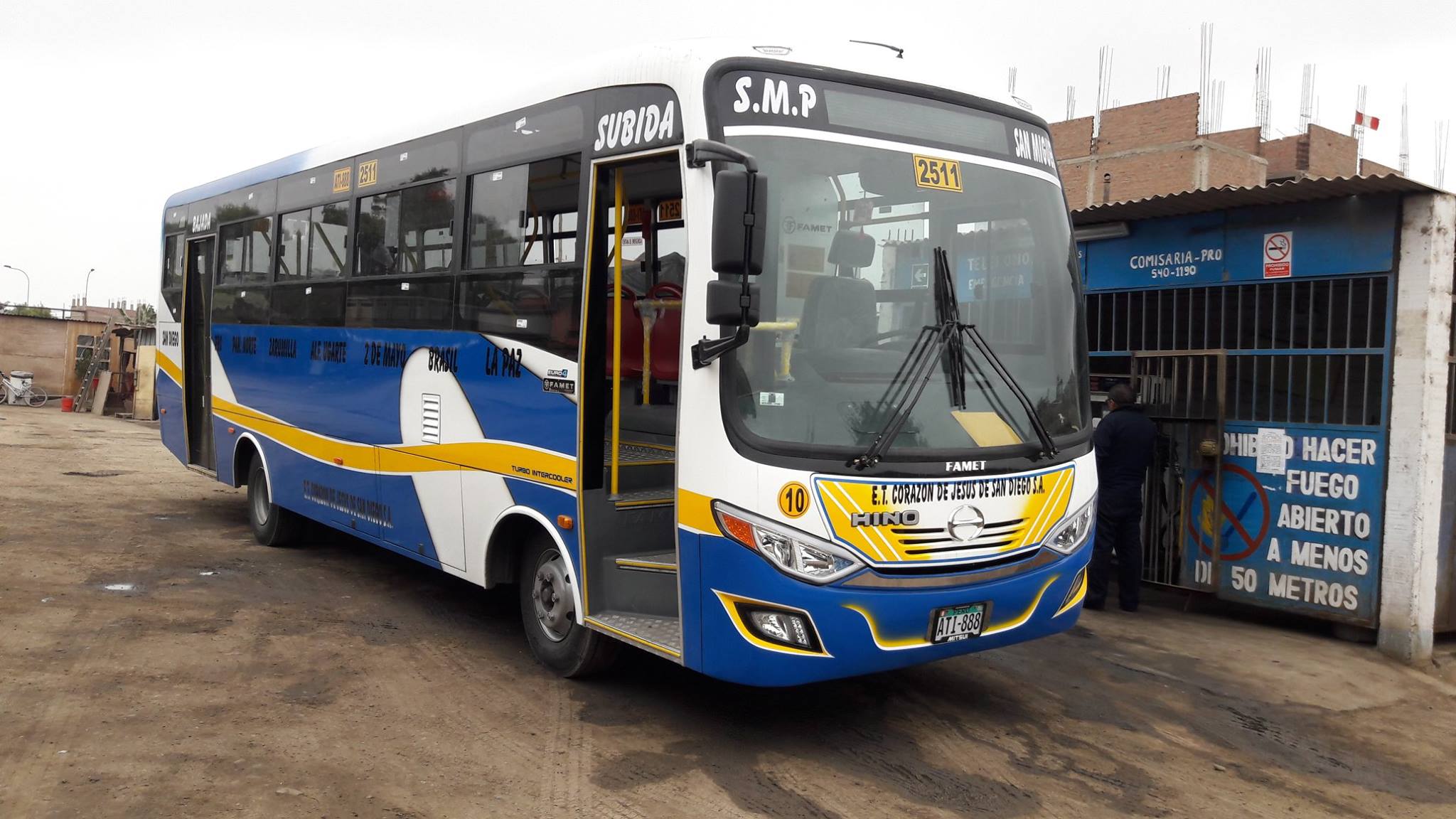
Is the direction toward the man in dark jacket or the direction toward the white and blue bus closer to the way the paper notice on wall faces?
the white and blue bus

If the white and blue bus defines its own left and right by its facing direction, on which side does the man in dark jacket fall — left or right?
on its left

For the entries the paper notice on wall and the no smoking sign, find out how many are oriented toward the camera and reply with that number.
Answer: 2

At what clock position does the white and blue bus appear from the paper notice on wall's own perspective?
The white and blue bus is roughly at 1 o'clock from the paper notice on wall.

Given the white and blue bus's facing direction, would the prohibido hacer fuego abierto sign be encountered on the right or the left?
on its left

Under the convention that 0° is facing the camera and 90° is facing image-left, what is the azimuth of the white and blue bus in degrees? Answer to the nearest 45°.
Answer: approximately 315°

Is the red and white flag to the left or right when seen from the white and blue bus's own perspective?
on its left

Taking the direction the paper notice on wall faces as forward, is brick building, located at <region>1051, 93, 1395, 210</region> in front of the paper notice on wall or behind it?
behind

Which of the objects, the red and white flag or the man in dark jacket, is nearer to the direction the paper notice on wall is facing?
the man in dark jacket

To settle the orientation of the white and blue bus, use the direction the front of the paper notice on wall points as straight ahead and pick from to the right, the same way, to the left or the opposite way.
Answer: to the left

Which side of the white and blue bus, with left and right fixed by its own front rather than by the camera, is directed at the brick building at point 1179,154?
left
